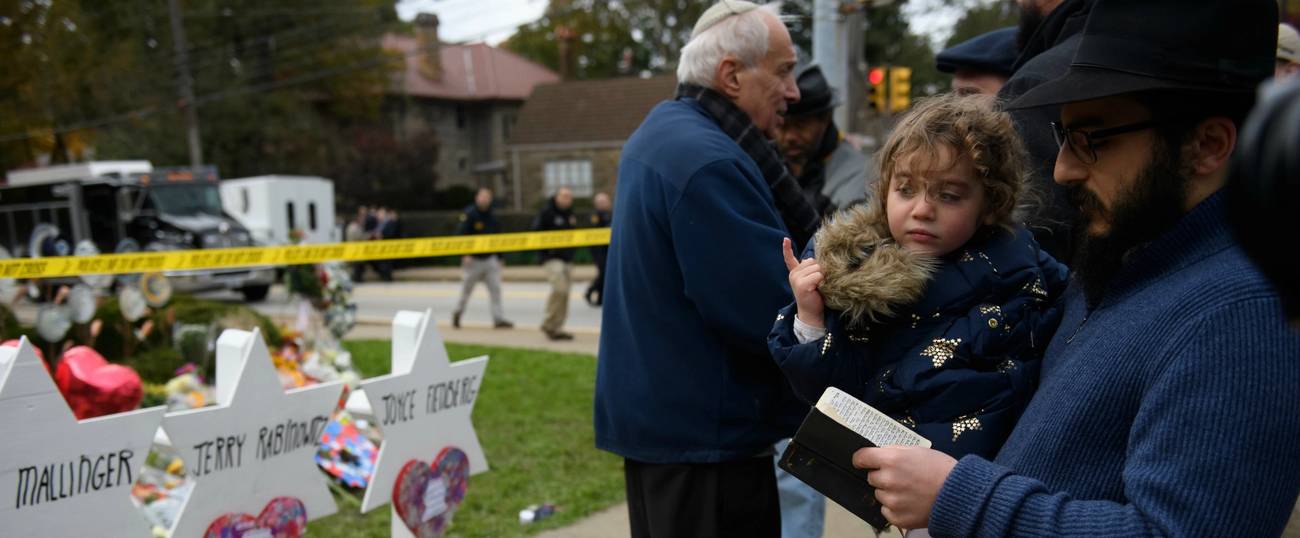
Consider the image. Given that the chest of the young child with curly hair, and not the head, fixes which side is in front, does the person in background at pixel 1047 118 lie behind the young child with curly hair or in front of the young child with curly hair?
behind

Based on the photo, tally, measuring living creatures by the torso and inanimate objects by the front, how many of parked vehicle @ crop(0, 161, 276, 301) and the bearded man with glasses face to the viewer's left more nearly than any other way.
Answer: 1

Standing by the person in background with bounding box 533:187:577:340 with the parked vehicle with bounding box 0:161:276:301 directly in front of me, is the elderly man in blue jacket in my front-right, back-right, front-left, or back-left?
back-left

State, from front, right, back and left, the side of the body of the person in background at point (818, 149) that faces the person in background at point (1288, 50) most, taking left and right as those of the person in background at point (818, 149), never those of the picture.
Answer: left

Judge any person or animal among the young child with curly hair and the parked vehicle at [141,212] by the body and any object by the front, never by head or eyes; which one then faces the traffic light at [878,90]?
the parked vehicle

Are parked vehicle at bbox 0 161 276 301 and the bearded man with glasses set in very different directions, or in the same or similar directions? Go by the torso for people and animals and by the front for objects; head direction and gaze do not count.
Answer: very different directions

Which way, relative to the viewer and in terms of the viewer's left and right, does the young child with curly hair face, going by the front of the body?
facing the viewer and to the left of the viewer

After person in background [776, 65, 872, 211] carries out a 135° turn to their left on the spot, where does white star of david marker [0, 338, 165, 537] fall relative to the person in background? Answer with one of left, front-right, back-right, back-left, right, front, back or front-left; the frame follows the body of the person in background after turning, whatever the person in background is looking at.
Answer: back-right

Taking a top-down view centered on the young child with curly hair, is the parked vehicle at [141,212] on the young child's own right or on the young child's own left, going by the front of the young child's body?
on the young child's own right

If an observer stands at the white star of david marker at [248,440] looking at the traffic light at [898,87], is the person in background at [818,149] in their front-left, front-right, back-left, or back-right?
front-right

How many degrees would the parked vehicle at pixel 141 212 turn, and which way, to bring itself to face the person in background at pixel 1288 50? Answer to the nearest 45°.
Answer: approximately 45° to its right

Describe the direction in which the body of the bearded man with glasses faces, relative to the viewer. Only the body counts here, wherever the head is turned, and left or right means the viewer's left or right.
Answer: facing to the left of the viewer

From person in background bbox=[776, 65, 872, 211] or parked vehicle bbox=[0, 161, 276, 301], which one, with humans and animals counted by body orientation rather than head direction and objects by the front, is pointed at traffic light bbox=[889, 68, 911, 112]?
the parked vehicle

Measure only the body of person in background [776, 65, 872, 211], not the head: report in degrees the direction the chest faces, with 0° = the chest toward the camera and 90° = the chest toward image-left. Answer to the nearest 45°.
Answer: approximately 45°

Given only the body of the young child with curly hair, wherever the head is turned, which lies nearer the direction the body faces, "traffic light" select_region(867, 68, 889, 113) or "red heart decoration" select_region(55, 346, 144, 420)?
the red heart decoration

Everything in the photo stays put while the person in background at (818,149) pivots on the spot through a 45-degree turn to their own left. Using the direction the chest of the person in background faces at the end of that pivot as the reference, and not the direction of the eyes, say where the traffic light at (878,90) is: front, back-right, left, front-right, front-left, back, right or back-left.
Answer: back

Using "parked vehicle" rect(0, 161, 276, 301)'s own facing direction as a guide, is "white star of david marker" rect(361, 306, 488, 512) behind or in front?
in front

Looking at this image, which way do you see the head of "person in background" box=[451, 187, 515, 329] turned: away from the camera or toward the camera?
toward the camera

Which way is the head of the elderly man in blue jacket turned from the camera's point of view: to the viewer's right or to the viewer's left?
to the viewer's right
